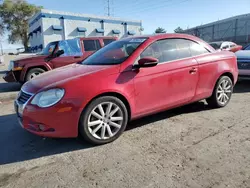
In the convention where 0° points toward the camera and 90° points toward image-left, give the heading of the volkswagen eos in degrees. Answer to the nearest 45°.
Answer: approximately 45°

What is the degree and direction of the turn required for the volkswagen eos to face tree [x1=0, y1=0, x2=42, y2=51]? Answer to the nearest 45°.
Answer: approximately 90° to its right

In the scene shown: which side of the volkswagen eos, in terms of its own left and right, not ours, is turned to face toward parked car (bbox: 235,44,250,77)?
back

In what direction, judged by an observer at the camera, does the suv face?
facing the viewer and to the left of the viewer

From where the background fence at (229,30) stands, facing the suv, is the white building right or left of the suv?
right

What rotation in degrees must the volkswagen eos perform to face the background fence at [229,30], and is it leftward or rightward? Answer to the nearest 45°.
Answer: approximately 180°

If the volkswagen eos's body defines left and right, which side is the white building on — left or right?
on its right

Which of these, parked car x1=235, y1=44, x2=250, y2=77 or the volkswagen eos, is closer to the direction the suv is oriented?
the volkswagen eos

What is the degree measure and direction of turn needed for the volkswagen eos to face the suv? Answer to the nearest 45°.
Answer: approximately 90° to its right

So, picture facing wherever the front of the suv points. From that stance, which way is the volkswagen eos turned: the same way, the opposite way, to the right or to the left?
the same way

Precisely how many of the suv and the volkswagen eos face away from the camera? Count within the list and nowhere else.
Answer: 0

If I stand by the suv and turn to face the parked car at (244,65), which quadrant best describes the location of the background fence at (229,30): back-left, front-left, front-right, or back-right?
front-left
